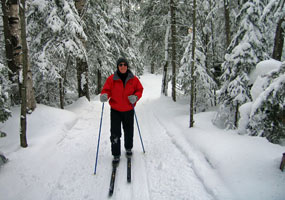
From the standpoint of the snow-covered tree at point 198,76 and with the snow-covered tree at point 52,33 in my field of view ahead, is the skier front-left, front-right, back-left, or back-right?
front-left

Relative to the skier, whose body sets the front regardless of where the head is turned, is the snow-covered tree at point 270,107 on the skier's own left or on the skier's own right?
on the skier's own left

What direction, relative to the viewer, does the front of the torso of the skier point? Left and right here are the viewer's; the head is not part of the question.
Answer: facing the viewer

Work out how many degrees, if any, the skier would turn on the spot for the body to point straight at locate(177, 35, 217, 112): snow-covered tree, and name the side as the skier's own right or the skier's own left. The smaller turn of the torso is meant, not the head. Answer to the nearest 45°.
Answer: approximately 135° to the skier's own left

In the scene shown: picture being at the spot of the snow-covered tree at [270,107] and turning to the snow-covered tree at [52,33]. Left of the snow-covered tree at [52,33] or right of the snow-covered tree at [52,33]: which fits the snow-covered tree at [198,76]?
right

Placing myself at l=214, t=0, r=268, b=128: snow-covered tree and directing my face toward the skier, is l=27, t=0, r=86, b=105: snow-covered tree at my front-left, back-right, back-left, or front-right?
front-right

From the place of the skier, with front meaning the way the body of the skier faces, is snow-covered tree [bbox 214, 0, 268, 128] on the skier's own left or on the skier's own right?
on the skier's own left

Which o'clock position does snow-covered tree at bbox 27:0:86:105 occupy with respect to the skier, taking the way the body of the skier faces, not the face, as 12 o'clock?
The snow-covered tree is roughly at 5 o'clock from the skier.
